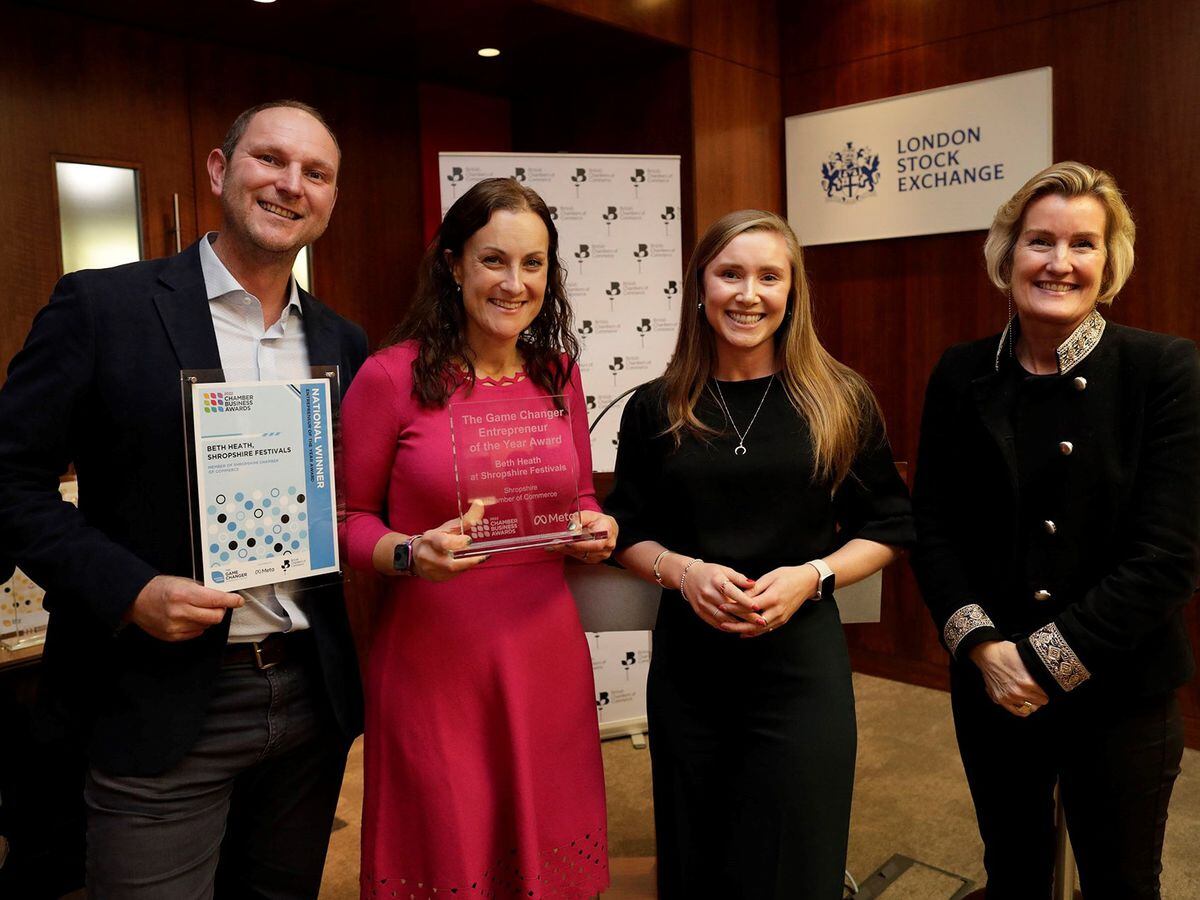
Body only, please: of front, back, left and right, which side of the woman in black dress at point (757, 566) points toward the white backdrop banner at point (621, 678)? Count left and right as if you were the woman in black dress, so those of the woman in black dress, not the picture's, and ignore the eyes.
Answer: back

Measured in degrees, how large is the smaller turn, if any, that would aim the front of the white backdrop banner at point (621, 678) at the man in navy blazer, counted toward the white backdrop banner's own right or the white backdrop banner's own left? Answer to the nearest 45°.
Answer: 0° — it already faces them

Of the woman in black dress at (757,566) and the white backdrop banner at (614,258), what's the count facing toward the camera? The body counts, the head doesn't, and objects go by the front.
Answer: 2

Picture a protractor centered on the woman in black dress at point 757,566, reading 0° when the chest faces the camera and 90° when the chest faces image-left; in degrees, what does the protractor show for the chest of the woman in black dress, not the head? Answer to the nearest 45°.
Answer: approximately 0°

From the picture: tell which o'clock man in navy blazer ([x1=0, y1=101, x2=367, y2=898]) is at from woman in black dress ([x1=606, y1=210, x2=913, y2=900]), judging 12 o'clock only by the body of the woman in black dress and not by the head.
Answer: The man in navy blazer is roughly at 2 o'clock from the woman in black dress.
